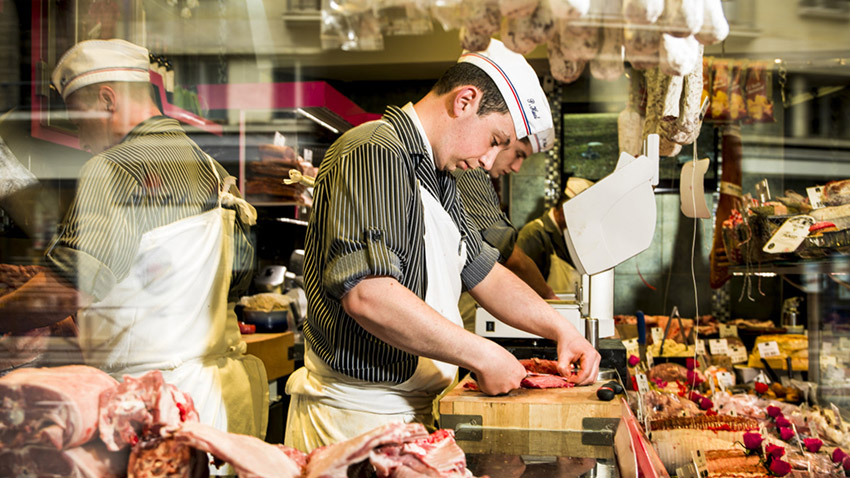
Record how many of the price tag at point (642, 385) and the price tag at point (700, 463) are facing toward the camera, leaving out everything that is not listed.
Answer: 2

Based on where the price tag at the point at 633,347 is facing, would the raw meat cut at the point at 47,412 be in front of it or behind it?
in front

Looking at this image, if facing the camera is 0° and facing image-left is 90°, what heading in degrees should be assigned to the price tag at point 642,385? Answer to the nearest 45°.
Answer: approximately 0°

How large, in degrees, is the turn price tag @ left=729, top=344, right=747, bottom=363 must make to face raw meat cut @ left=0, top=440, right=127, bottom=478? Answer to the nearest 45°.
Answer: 0° — it already faces it

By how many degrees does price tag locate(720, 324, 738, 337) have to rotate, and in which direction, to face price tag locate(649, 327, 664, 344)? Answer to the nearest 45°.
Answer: approximately 45° to its right

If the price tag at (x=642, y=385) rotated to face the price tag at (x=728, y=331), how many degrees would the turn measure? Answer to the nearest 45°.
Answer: approximately 180°

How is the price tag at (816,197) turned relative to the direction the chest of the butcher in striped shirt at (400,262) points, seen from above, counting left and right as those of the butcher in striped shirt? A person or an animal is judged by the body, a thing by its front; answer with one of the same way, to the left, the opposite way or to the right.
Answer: to the right

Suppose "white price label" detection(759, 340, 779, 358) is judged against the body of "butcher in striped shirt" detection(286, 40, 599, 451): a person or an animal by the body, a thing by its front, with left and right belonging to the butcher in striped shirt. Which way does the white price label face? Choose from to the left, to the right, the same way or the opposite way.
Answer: to the right
